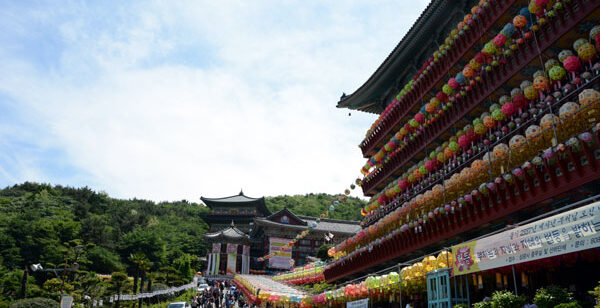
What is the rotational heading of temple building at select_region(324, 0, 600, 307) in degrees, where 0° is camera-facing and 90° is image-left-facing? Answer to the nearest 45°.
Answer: approximately 45°

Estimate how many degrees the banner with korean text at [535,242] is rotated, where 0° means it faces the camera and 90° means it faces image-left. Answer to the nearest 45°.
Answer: approximately 45°
